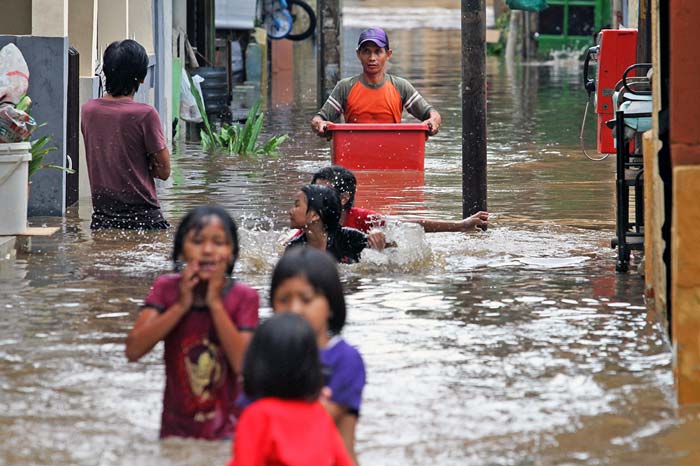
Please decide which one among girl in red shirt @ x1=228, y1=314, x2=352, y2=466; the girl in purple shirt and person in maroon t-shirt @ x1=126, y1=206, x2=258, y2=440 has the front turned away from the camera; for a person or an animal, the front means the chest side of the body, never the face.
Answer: the girl in red shirt

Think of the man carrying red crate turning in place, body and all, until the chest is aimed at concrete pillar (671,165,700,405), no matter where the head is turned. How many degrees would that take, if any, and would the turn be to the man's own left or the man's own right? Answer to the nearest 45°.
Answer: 0° — they already face it

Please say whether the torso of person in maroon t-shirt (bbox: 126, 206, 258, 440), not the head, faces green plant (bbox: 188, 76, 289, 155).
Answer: no

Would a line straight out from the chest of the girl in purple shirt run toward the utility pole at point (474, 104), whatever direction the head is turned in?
no

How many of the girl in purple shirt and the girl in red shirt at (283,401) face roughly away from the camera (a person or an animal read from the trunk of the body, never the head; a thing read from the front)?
1

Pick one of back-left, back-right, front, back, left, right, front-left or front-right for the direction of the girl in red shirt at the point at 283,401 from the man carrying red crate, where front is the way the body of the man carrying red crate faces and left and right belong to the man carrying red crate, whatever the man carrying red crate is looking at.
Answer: front

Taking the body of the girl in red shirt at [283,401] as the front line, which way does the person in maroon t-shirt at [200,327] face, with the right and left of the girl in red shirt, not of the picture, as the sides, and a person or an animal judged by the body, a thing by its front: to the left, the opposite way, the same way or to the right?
the opposite way

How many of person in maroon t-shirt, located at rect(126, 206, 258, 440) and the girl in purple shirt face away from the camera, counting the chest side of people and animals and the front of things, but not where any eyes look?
0

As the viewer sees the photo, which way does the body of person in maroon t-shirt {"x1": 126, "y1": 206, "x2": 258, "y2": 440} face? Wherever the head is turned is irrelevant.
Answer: toward the camera

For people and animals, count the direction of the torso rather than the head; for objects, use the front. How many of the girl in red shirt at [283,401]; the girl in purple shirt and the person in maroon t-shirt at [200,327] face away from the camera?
1

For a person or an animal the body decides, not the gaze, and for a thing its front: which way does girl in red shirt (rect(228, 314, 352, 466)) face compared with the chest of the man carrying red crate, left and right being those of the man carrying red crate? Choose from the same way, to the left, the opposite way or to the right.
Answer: the opposite way

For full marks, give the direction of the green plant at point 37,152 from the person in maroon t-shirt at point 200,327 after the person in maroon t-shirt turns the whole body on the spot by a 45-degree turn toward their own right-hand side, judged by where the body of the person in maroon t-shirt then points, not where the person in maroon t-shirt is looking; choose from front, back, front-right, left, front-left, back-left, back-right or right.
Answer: back-right

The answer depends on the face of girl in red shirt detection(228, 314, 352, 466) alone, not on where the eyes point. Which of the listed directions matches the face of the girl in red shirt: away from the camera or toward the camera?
away from the camera

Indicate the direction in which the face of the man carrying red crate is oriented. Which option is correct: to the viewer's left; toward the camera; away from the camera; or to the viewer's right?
toward the camera

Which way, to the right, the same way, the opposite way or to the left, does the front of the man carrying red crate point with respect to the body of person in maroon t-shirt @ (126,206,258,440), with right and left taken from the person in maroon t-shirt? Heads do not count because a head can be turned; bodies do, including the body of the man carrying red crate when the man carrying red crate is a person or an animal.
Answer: the same way

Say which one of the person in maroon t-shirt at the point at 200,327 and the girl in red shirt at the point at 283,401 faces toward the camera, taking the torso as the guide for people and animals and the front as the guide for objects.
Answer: the person in maroon t-shirt
